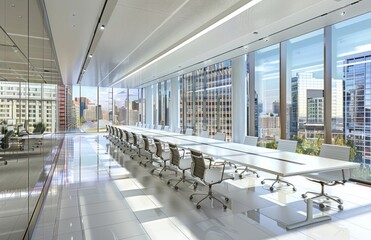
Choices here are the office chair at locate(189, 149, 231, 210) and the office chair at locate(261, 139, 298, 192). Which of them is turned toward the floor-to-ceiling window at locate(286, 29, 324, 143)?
the office chair at locate(189, 149, 231, 210)

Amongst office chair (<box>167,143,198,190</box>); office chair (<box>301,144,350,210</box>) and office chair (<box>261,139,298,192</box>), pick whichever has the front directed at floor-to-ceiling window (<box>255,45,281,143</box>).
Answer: office chair (<box>167,143,198,190</box>)

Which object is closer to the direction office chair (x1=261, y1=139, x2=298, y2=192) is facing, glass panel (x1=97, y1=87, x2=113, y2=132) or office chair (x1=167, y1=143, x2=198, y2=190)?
the office chair

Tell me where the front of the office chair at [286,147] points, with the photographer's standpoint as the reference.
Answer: facing the viewer and to the left of the viewer

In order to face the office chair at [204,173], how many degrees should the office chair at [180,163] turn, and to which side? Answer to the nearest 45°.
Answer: approximately 135° to its right

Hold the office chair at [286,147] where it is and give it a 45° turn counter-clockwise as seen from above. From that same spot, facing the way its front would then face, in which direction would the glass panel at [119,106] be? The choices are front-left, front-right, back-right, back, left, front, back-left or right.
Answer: back-right

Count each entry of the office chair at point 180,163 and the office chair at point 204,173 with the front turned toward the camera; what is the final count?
0

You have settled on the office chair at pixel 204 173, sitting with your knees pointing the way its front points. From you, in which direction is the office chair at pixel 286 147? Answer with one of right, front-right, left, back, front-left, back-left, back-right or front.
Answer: front

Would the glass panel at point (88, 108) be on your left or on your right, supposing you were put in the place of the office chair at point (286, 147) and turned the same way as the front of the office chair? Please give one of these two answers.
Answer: on your right

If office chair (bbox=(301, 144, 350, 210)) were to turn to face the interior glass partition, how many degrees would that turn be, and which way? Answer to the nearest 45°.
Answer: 0° — it already faces it

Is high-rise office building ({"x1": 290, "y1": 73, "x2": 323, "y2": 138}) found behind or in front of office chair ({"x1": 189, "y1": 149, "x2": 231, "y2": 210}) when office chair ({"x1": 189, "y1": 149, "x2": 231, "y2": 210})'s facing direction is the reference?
in front

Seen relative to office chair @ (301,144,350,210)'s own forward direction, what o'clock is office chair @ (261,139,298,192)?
office chair @ (261,139,298,192) is roughly at 3 o'clock from office chair @ (301,144,350,210).

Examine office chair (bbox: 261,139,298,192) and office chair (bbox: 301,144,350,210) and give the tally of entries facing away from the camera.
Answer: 0

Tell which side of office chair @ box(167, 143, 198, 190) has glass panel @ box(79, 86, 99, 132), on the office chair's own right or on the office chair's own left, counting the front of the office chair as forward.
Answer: on the office chair's own left

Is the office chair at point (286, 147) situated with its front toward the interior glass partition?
yes

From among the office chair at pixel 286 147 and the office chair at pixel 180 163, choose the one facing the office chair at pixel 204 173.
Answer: the office chair at pixel 286 147

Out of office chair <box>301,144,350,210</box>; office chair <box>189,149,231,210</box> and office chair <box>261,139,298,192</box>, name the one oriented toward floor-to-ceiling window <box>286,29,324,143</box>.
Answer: office chair <box>189,149,231,210</box>

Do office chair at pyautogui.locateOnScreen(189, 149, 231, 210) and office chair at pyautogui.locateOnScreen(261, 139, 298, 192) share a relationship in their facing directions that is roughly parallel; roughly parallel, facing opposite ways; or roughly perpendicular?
roughly parallel, facing opposite ways

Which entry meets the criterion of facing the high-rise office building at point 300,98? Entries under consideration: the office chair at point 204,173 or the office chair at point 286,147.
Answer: the office chair at point 204,173

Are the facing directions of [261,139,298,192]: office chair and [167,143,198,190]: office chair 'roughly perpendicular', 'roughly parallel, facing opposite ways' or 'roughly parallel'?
roughly parallel, facing opposite ways
